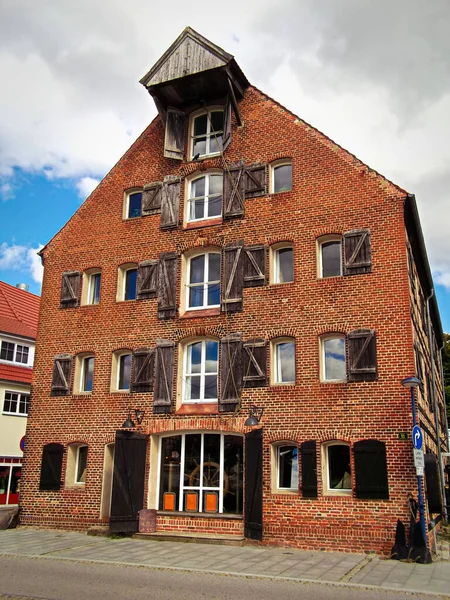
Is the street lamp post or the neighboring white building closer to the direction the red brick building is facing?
the street lamp post

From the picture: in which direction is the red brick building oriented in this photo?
toward the camera

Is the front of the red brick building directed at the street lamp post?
no

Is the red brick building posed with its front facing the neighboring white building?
no
